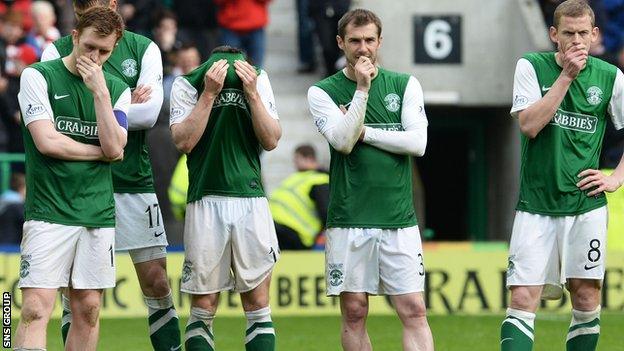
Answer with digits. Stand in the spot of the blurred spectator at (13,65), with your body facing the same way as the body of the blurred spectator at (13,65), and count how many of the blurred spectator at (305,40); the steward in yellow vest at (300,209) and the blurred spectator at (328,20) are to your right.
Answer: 0

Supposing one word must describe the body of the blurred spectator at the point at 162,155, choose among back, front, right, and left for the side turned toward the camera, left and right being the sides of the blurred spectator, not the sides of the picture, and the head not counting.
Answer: front

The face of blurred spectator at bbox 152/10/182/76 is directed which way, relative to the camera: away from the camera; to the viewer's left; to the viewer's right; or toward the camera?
toward the camera

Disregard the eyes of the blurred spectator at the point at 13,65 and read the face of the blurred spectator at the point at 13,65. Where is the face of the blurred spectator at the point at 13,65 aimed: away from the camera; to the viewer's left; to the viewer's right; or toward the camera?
toward the camera

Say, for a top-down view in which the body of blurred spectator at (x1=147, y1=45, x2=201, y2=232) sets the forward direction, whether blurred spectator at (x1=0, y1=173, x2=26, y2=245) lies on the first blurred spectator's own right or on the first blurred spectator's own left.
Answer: on the first blurred spectator's own right

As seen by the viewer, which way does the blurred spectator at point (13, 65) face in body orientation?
toward the camera

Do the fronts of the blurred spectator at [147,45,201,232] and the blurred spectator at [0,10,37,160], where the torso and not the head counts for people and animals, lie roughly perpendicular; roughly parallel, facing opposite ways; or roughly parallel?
roughly parallel

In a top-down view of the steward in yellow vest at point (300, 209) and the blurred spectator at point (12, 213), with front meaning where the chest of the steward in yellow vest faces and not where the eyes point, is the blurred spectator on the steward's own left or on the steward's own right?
on the steward's own left

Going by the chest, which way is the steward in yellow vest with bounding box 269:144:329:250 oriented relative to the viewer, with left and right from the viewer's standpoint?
facing away from the viewer and to the right of the viewer

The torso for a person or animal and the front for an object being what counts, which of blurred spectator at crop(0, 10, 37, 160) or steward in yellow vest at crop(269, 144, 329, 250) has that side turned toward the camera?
the blurred spectator
